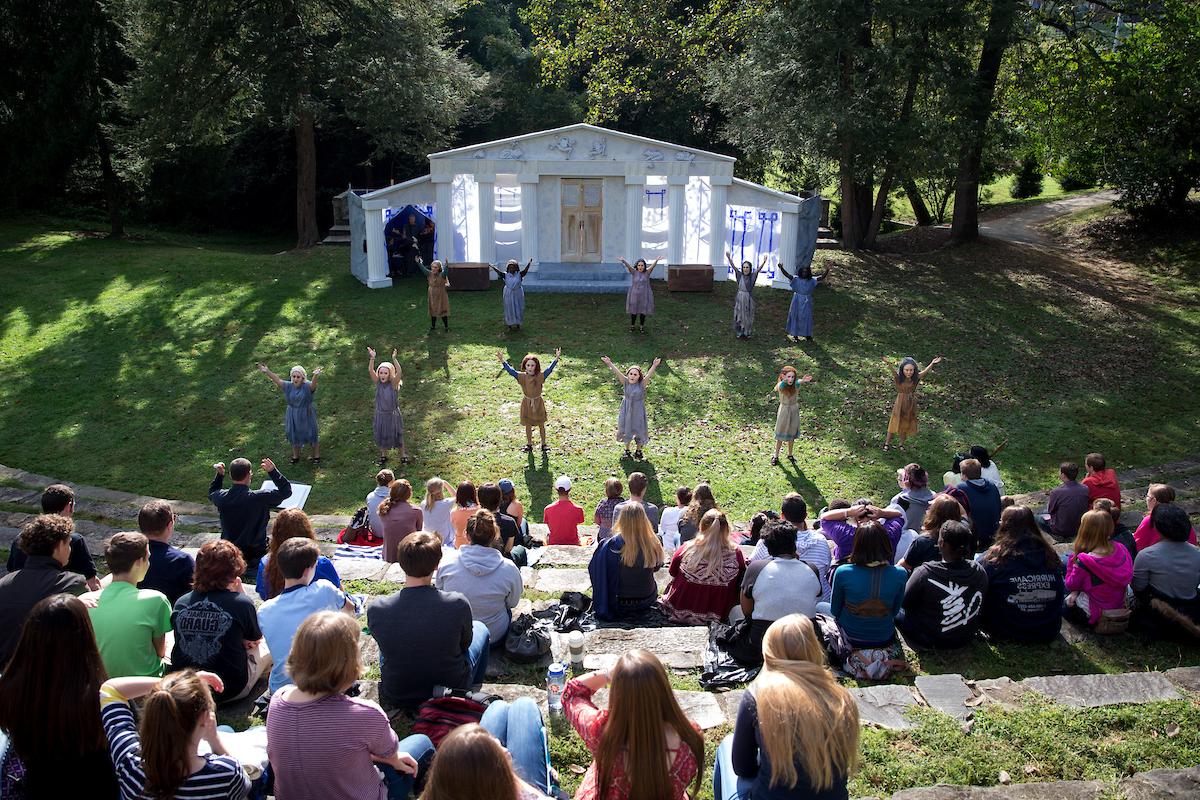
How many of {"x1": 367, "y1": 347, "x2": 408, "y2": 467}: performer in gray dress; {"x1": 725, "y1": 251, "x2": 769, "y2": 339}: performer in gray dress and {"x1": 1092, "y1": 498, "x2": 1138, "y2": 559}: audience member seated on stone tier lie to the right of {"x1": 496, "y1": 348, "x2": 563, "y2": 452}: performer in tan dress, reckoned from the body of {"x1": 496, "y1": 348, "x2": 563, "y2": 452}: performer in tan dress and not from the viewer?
1

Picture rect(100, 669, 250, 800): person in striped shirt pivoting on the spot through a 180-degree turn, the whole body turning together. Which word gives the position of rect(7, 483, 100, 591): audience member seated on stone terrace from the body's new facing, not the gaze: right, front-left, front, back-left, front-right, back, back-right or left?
back-right

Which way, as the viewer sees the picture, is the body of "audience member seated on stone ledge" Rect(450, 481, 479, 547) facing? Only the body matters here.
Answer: away from the camera

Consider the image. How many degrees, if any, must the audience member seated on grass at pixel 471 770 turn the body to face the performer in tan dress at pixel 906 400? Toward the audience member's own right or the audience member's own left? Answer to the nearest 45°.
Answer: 0° — they already face them

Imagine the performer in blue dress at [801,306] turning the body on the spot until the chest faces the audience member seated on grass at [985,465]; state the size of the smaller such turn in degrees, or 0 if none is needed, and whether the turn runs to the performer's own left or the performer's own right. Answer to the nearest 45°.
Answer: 0° — they already face them

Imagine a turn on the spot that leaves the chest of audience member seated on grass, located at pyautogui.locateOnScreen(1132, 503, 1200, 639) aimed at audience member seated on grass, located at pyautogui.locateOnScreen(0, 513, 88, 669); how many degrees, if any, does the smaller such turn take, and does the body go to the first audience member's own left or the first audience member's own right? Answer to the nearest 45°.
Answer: approximately 135° to the first audience member's own left

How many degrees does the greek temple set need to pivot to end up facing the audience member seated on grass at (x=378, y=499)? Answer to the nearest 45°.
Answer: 0° — it already faces them

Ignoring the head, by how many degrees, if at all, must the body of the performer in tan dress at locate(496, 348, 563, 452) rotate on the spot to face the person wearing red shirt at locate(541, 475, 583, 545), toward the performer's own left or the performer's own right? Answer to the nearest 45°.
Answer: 0° — they already face them

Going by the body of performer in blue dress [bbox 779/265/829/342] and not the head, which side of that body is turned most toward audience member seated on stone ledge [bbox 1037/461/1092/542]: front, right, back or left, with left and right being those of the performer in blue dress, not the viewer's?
front

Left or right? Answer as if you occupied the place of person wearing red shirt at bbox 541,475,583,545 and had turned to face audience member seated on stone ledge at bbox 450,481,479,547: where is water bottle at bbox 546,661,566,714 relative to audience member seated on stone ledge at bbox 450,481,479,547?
left

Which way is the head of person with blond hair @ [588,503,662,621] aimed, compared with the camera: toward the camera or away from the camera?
away from the camera

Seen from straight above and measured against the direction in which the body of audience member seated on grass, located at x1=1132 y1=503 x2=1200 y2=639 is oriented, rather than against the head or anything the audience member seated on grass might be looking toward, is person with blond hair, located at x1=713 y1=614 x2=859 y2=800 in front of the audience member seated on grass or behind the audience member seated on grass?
behind

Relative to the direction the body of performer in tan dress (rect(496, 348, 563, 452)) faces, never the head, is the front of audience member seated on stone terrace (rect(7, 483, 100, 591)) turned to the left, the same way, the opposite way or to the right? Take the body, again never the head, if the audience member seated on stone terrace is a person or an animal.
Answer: the opposite way

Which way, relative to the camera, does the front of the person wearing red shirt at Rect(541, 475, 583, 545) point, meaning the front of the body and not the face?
away from the camera
